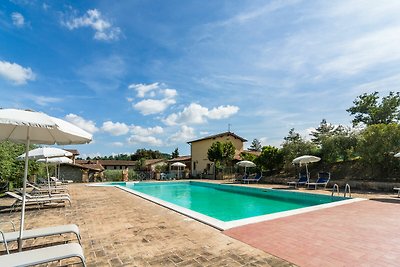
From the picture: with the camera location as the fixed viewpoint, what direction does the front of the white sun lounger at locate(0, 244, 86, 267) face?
facing to the right of the viewer

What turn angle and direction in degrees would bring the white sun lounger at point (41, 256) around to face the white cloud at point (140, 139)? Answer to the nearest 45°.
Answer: approximately 90° to its left

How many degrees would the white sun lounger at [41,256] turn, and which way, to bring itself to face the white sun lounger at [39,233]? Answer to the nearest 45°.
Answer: approximately 90° to its left

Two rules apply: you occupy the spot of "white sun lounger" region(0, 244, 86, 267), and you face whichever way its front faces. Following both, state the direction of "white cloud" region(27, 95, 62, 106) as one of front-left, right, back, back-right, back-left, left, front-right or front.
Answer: left

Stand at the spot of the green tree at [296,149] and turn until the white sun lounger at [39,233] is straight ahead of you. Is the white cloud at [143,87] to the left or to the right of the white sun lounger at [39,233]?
right

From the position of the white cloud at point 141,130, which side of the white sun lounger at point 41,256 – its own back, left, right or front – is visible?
left

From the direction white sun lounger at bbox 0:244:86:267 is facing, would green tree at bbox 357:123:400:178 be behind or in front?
in front

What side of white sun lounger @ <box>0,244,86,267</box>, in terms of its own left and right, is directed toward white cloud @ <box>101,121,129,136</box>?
left

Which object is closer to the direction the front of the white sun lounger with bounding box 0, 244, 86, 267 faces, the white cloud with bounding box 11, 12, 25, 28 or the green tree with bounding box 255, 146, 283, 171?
the green tree

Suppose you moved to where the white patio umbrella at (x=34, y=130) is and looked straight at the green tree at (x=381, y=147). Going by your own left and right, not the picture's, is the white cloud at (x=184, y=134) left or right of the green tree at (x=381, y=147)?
left

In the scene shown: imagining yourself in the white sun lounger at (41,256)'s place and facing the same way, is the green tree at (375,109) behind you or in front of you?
in front

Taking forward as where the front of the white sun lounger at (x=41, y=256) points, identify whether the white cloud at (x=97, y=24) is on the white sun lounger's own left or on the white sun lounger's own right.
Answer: on the white sun lounger's own left

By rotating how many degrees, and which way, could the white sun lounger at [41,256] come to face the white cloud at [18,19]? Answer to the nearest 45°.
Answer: approximately 90° to its left
